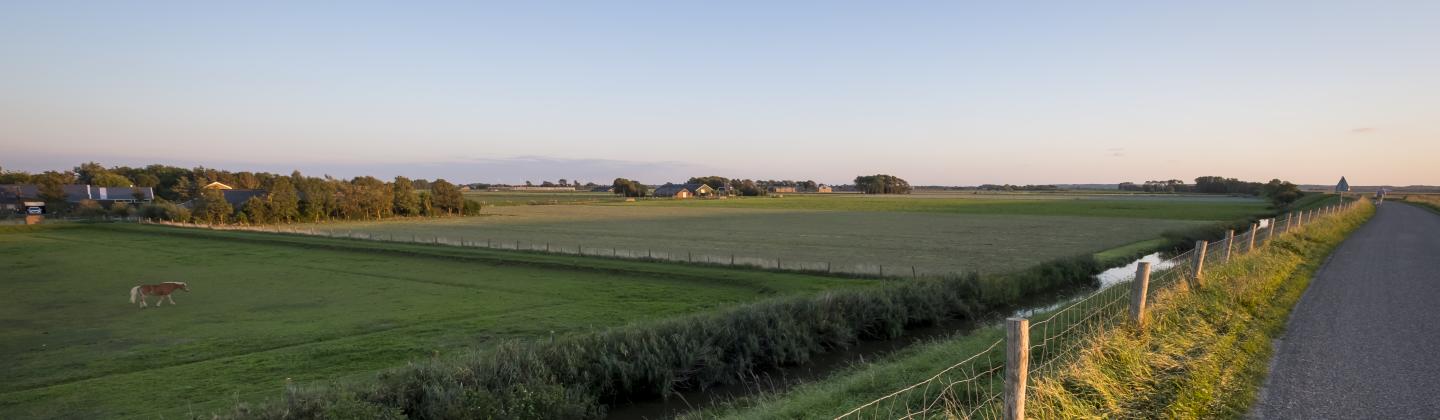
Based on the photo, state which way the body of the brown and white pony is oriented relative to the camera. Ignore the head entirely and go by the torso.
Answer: to the viewer's right

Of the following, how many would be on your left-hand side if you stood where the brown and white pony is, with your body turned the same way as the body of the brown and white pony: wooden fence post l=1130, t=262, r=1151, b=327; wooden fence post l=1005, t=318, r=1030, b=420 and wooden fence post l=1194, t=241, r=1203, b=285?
0

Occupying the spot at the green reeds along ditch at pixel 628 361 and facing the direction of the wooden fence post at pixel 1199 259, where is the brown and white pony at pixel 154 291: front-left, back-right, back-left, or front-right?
back-left

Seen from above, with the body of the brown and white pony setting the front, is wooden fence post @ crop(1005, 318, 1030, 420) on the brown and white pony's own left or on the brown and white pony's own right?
on the brown and white pony's own right

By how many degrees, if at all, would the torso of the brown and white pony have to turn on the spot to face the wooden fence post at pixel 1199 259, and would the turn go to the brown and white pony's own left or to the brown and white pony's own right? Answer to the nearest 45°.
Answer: approximately 45° to the brown and white pony's own right

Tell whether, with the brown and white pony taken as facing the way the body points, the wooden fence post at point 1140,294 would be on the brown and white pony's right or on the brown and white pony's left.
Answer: on the brown and white pony's right
